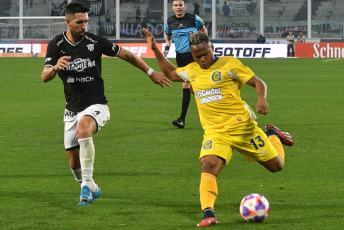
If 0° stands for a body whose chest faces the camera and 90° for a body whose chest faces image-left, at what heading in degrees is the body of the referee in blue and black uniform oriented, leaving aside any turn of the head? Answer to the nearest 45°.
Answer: approximately 0°

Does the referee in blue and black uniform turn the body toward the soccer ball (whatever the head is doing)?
yes

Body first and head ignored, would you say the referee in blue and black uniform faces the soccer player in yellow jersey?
yes
